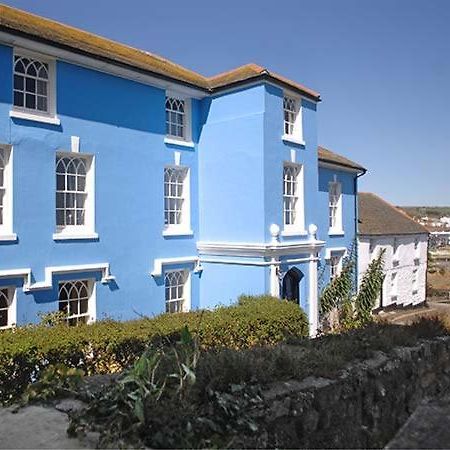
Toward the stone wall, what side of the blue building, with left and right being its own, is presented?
front

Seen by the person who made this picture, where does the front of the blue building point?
facing the viewer and to the right of the viewer

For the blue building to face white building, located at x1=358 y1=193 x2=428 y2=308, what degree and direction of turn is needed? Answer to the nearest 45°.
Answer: approximately 90° to its left

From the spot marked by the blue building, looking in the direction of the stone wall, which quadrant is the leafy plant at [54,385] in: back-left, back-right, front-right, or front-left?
front-right

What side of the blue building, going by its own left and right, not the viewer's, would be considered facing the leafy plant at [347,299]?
left

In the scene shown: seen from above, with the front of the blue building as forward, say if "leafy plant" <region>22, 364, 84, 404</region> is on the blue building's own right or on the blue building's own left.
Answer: on the blue building's own right

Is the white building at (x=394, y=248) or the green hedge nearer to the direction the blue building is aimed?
the green hedge
